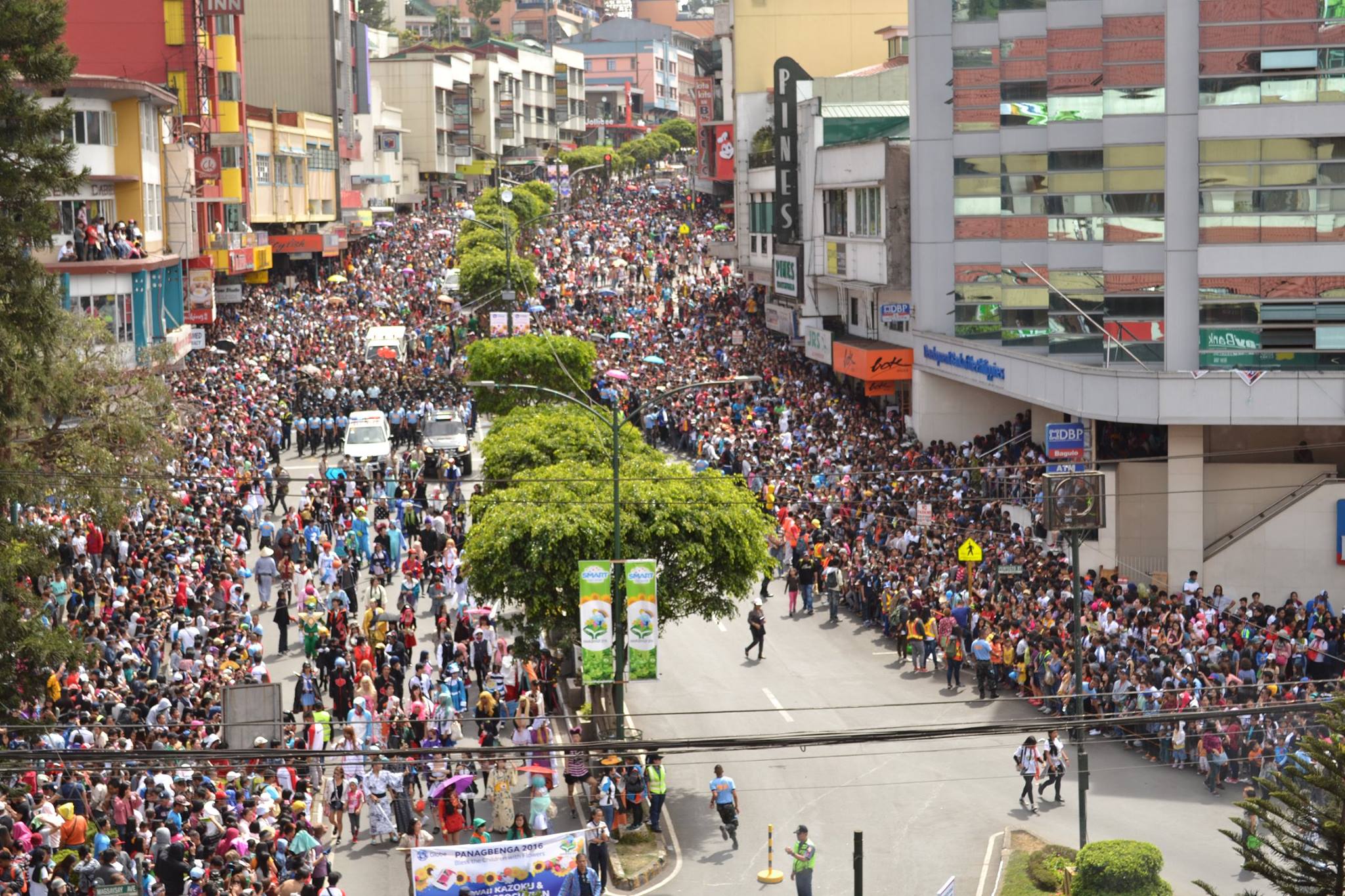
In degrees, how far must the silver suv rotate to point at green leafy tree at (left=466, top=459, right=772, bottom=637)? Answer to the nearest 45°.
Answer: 0° — it already faces it

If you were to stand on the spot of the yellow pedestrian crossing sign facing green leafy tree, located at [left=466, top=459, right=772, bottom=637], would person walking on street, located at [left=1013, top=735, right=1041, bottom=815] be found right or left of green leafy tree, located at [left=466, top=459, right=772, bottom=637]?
left

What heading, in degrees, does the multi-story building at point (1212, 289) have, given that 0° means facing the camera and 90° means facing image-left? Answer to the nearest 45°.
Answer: approximately 45°

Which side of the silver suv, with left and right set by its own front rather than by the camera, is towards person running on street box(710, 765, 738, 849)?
front

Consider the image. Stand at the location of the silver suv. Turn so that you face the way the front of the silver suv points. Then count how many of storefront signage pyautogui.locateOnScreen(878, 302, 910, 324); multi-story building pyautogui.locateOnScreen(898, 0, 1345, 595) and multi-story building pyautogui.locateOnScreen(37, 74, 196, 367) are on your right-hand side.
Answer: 1

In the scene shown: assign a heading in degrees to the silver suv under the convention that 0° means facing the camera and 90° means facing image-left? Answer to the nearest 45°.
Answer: approximately 0°

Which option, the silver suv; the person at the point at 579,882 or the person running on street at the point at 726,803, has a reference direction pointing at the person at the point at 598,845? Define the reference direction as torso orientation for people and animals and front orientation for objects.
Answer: the silver suv

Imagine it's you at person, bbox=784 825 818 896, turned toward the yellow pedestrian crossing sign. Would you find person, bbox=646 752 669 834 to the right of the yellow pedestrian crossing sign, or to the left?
left
